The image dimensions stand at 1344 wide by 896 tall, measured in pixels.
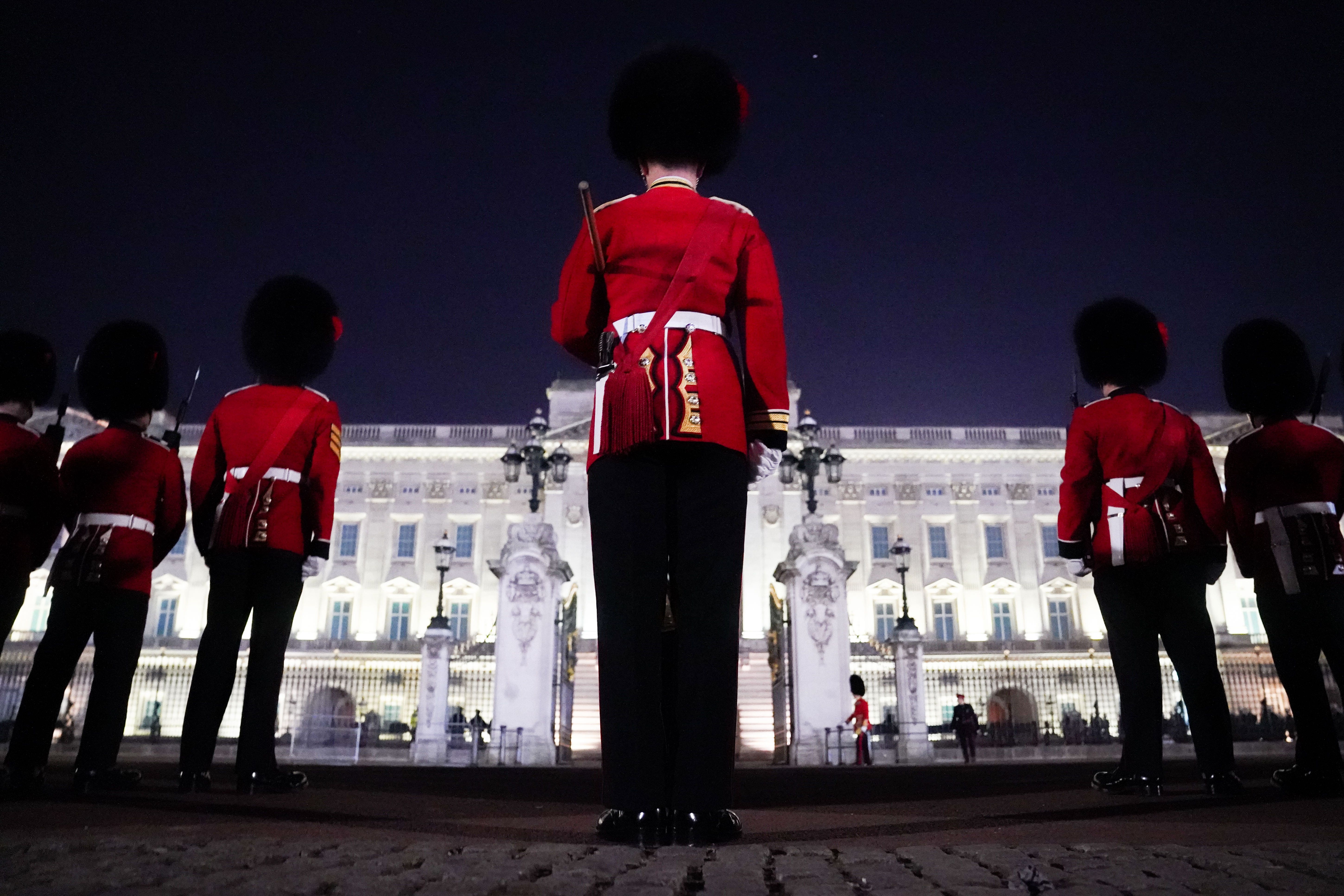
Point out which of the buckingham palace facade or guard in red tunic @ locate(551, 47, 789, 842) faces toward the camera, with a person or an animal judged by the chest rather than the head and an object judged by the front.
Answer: the buckingham palace facade

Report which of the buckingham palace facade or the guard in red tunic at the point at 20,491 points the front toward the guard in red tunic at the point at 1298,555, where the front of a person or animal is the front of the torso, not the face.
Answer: the buckingham palace facade

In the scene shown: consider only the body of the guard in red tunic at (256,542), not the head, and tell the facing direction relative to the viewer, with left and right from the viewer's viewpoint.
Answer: facing away from the viewer

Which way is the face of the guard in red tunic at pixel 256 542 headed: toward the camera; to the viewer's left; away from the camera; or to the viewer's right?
away from the camera

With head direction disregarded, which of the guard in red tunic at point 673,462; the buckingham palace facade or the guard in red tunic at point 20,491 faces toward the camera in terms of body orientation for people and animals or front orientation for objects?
the buckingham palace facade

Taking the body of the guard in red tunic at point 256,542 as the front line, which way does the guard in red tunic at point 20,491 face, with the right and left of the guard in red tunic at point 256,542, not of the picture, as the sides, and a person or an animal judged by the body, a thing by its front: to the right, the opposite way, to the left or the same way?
the same way

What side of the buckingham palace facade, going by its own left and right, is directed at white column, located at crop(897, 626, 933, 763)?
front

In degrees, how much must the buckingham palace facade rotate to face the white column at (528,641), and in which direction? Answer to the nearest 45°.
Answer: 0° — it already faces it

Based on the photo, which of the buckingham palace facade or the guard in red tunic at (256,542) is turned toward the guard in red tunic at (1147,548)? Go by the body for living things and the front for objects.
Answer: the buckingham palace facade

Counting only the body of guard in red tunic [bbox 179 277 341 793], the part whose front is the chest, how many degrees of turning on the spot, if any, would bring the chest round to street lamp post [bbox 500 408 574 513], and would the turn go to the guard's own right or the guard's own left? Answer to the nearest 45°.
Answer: approximately 45° to the guard's own right

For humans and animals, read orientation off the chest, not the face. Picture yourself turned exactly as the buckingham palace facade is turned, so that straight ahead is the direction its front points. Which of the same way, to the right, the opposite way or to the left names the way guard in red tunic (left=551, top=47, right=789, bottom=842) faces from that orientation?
the opposite way

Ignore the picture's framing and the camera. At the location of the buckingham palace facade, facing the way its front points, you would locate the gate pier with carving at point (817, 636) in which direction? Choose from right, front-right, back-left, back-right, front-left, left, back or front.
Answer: front

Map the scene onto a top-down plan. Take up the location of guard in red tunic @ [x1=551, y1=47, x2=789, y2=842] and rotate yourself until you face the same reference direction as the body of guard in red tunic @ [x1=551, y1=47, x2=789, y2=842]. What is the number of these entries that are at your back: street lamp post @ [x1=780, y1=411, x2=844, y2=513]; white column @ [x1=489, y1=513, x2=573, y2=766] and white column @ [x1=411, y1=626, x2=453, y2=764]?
0

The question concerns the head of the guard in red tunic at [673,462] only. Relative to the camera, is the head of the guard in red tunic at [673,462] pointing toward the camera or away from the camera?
away from the camera

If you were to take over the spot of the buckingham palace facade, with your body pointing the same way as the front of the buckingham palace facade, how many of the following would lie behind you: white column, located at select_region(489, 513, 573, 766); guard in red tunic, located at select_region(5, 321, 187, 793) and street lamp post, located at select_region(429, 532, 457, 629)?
0

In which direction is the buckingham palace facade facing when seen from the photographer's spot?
facing the viewer

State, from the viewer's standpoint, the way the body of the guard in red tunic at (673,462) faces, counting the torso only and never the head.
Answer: away from the camera

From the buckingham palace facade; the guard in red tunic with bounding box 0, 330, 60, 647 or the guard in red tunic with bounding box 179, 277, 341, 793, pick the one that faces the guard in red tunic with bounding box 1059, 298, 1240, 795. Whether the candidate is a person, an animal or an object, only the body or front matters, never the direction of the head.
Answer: the buckingham palace facade

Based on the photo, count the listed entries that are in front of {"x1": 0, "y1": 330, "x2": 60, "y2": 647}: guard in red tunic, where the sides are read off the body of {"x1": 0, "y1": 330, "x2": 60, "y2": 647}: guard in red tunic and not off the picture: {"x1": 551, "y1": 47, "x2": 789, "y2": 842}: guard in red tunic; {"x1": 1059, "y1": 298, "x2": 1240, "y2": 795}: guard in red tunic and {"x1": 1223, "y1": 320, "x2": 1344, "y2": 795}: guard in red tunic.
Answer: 0

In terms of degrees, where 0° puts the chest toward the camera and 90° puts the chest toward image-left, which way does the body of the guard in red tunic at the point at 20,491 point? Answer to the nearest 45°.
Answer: approximately 180°

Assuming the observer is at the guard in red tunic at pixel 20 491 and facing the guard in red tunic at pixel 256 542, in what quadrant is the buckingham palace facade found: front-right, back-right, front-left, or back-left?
front-left
